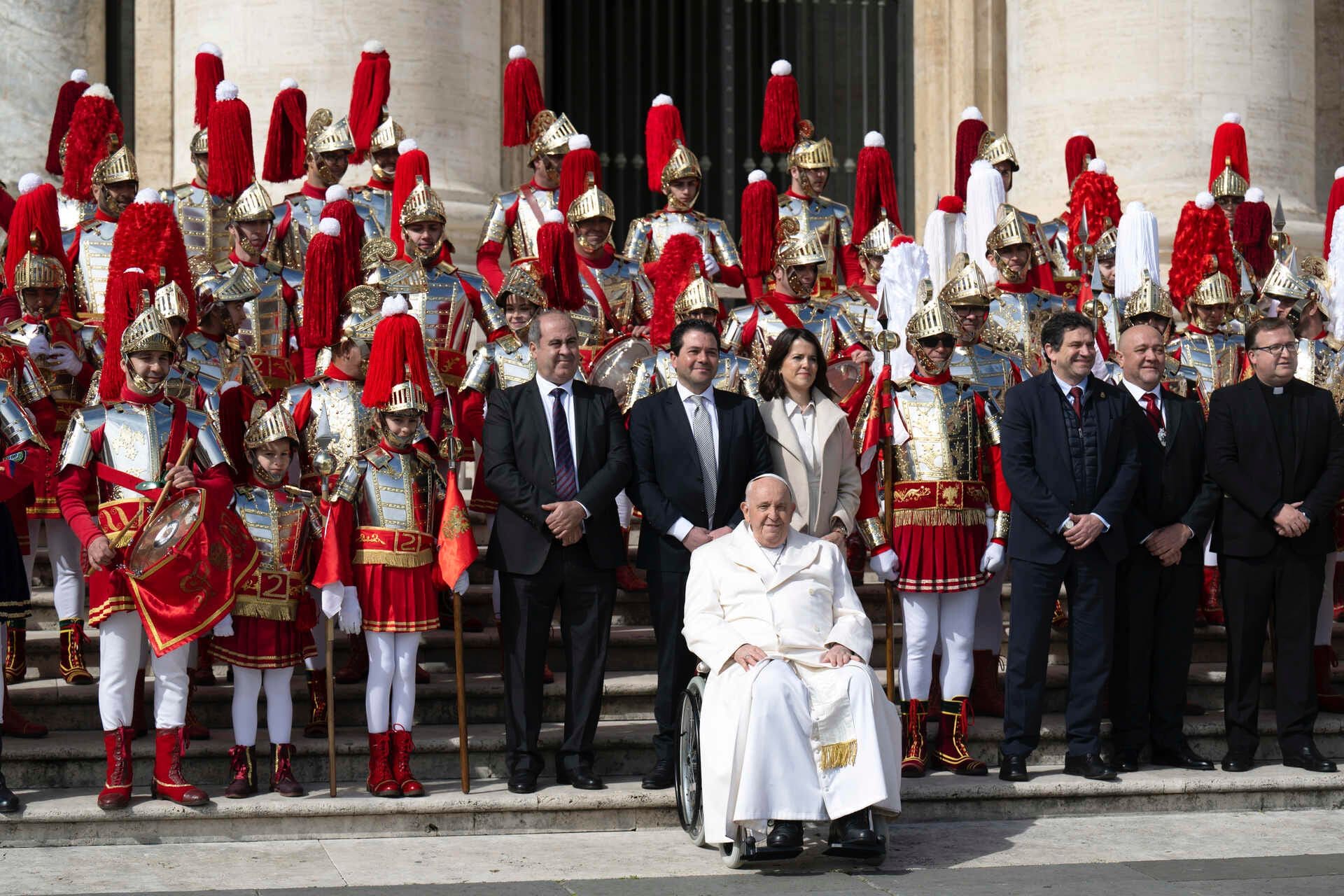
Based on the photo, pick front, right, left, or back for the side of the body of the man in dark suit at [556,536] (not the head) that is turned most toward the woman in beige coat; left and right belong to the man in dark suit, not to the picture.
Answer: left

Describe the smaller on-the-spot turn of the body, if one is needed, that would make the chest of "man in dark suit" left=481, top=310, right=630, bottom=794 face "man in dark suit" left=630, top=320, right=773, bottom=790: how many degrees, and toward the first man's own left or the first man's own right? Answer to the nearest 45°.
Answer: approximately 90° to the first man's own left

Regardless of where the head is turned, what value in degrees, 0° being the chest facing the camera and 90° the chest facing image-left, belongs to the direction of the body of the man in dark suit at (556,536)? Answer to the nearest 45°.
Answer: approximately 0°

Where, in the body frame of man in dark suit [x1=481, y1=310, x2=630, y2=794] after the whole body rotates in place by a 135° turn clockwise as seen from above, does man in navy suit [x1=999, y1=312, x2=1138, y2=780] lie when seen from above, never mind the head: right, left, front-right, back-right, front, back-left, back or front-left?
back-right

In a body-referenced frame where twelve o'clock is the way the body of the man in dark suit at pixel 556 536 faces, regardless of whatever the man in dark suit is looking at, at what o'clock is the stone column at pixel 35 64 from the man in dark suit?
The stone column is roughly at 5 o'clock from the man in dark suit.

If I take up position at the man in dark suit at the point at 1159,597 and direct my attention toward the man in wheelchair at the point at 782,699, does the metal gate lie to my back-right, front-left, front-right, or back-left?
back-right

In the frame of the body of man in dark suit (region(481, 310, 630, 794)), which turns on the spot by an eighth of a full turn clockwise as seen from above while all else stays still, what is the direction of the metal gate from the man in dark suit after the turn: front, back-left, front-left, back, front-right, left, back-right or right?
back-right

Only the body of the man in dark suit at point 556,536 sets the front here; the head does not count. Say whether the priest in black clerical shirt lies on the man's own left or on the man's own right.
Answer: on the man's own left

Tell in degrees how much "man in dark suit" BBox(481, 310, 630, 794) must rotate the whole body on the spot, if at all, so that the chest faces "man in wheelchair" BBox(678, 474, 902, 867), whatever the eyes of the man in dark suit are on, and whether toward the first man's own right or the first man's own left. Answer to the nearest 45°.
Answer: approximately 45° to the first man's own left
